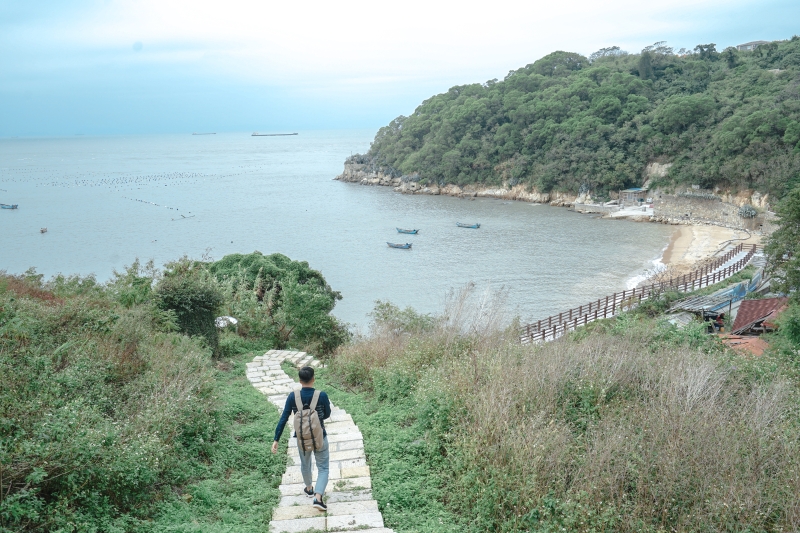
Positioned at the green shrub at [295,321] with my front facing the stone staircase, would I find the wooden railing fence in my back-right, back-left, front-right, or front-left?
back-left

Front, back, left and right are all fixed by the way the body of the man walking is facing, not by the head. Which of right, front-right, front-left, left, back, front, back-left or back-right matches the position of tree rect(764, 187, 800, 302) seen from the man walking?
front-right

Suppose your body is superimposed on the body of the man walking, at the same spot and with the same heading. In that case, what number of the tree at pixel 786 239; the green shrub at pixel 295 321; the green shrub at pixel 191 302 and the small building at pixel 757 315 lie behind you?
0

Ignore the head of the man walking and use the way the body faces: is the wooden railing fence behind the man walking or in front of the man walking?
in front

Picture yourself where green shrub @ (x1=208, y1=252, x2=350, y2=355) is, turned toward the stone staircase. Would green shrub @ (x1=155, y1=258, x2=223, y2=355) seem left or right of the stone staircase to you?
right

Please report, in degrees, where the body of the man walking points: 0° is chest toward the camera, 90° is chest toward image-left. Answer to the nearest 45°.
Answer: approximately 180°

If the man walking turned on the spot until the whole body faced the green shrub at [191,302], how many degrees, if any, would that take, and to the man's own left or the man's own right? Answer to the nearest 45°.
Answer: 0° — they already face it

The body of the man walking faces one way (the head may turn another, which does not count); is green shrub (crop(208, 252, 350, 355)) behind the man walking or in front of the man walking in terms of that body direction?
in front

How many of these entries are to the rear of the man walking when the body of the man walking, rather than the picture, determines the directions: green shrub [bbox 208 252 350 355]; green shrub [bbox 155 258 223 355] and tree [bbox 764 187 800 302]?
0

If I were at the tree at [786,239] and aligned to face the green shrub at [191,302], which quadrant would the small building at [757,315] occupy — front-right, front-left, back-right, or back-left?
front-left
